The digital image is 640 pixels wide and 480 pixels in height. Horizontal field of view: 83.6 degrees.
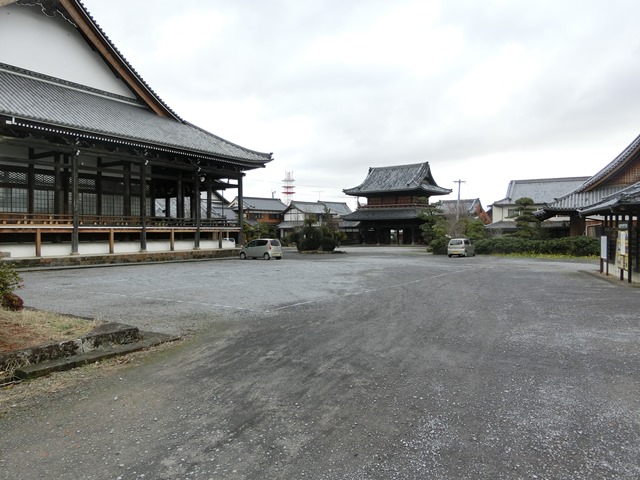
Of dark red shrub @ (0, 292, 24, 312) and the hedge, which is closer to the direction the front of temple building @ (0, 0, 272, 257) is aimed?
the hedge

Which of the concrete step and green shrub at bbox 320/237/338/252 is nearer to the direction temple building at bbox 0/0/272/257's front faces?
the green shrub

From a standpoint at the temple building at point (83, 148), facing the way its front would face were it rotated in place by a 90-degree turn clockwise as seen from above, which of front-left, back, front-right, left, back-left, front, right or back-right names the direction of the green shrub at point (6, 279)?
front-right

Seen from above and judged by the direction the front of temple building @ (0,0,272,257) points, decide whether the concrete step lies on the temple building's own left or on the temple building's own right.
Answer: on the temple building's own right

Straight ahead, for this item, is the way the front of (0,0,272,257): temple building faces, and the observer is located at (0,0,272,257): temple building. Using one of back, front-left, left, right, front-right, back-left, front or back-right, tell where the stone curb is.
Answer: back-right

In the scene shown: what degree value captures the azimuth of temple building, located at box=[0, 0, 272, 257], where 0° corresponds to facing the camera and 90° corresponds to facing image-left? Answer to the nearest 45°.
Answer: approximately 225°

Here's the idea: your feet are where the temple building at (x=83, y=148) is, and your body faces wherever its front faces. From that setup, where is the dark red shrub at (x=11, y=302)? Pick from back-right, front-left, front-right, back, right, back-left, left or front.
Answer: back-right
